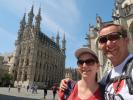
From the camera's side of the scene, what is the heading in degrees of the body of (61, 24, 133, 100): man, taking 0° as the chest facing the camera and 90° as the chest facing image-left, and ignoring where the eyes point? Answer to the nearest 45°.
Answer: approximately 45°
